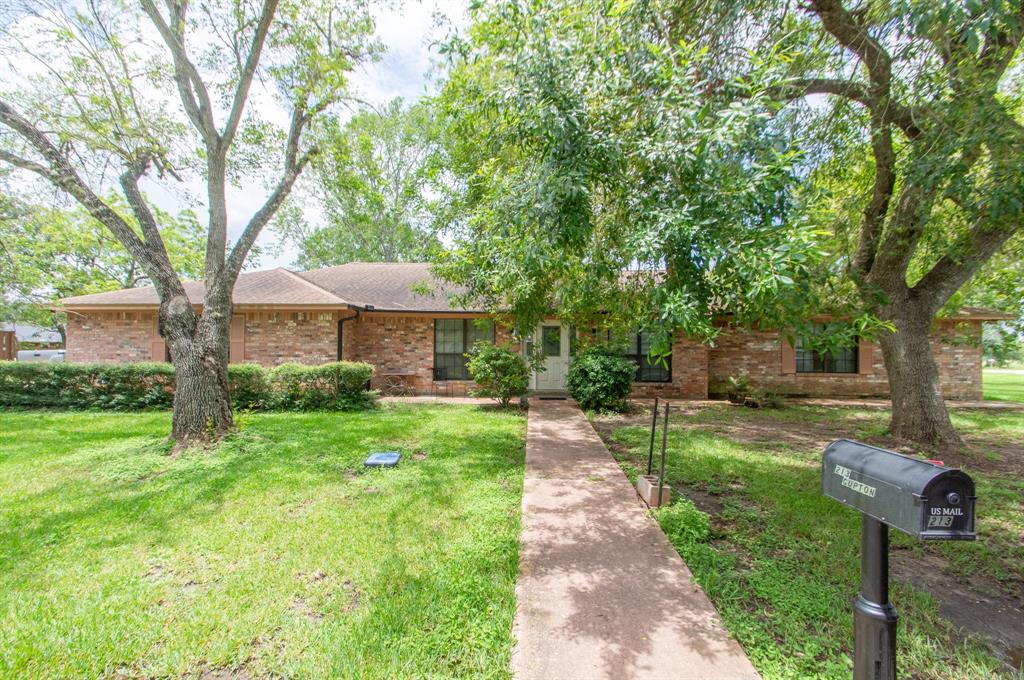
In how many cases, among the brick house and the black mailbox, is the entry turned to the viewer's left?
0

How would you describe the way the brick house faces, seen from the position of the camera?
facing the viewer

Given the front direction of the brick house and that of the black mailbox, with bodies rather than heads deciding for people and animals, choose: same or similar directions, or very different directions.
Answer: same or similar directions

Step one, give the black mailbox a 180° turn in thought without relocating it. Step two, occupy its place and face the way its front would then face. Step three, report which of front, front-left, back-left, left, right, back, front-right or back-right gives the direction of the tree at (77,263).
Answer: front-left

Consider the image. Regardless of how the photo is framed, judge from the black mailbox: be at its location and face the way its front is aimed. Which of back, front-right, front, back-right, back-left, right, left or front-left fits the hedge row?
back-right

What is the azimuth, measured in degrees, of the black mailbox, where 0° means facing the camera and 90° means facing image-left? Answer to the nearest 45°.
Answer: approximately 315°

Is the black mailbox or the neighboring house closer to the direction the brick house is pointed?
the black mailbox

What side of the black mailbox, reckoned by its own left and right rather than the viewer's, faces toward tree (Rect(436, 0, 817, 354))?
back

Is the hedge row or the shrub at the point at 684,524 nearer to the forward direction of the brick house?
the shrub

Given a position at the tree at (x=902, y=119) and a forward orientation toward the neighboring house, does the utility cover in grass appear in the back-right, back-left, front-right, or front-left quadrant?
front-left
